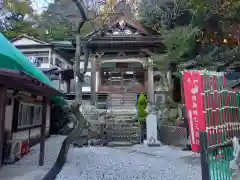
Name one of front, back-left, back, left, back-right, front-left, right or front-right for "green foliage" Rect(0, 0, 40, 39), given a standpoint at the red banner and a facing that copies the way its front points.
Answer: back-right

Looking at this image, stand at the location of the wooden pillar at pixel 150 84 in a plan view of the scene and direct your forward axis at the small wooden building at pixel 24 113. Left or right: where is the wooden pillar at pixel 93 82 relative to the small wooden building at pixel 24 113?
right

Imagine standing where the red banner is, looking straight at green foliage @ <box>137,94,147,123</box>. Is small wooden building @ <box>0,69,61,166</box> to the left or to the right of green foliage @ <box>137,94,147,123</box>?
left

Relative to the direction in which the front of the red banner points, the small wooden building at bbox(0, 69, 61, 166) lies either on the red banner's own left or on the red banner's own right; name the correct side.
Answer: on the red banner's own right

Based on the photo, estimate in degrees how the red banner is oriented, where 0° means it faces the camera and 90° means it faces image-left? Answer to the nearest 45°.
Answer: approximately 0°

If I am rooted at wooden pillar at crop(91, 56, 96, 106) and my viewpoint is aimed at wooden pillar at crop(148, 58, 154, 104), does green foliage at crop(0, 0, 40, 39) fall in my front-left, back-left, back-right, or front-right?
back-left

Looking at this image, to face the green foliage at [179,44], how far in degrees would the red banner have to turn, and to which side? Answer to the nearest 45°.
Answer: approximately 180°

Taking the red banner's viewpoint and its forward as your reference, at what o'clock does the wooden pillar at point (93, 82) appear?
The wooden pillar is roughly at 5 o'clock from the red banner.

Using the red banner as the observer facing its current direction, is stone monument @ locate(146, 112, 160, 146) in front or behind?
behind

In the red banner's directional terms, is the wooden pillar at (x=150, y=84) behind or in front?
behind

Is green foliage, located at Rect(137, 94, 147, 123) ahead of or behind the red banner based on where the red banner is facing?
behind
